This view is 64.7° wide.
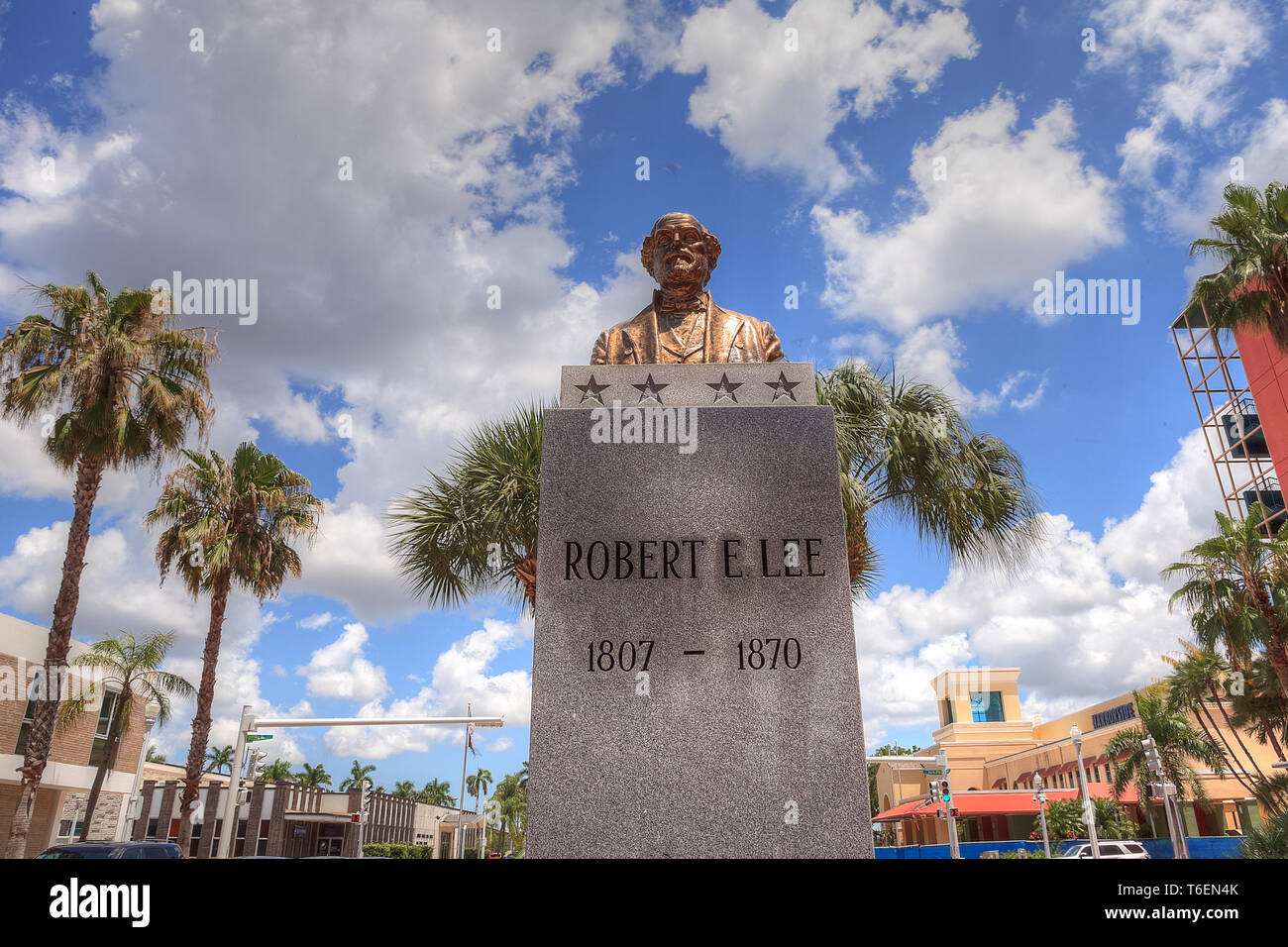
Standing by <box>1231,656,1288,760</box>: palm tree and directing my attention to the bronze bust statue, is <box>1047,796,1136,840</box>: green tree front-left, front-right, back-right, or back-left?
back-right

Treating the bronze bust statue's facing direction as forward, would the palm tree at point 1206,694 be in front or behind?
behind

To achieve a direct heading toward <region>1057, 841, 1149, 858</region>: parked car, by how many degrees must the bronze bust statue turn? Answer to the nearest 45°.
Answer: approximately 135° to its left

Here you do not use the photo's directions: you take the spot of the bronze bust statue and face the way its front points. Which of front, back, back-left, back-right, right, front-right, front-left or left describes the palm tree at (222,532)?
back-right

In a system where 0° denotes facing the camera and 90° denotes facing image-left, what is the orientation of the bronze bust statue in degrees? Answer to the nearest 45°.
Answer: approximately 0°

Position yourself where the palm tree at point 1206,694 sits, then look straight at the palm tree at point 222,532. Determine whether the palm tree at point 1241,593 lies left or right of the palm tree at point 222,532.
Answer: left

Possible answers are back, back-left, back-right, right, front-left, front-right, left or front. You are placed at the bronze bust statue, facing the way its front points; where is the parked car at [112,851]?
back-right

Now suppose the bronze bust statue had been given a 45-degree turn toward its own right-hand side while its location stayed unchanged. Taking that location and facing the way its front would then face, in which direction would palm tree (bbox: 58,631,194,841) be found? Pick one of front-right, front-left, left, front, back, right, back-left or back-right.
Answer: right

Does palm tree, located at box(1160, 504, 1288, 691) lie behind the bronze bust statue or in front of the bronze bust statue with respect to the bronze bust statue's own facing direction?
behind

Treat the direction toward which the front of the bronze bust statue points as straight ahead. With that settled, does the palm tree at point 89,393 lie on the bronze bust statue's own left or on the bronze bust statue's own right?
on the bronze bust statue's own right
